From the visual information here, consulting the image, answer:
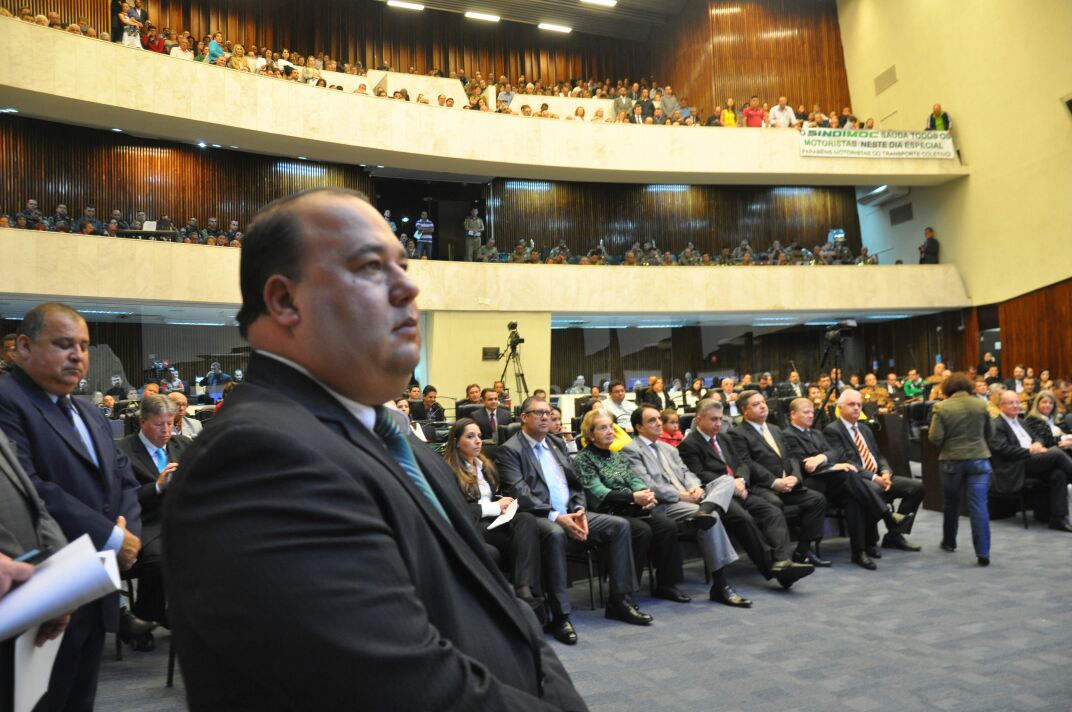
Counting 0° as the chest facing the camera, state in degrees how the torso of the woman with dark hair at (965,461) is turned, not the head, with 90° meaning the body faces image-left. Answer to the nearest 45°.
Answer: approximately 180°

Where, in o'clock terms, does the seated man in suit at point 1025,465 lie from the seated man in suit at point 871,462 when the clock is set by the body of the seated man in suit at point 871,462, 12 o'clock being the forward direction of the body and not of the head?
the seated man in suit at point 1025,465 is roughly at 9 o'clock from the seated man in suit at point 871,462.

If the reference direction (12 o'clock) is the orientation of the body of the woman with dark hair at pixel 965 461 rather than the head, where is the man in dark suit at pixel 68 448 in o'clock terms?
The man in dark suit is roughly at 7 o'clock from the woman with dark hair.

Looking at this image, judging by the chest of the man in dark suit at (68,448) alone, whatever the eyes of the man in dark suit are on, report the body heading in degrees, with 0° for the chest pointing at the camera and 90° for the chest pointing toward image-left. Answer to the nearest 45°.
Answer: approximately 315°

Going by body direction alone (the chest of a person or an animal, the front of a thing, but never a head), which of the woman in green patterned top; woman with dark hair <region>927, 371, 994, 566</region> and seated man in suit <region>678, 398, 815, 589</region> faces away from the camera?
the woman with dark hair

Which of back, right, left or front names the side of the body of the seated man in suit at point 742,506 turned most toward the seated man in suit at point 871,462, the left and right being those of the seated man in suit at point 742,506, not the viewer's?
left

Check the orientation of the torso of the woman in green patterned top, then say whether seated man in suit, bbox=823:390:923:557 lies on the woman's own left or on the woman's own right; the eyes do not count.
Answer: on the woman's own left

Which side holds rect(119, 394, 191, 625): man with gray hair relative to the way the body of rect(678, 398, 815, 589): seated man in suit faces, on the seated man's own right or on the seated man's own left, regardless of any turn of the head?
on the seated man's own right

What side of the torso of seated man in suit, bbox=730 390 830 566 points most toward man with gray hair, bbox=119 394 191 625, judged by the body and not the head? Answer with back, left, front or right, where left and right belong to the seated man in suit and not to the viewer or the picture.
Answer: right

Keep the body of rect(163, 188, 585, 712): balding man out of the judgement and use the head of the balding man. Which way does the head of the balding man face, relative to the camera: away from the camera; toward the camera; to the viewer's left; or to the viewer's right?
to the viewer's right

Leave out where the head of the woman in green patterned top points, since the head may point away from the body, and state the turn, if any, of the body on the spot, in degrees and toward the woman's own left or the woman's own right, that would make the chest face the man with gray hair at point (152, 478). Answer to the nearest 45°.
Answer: approximately 90° to the woman's own right

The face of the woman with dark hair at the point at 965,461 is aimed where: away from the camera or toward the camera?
away from the camera
